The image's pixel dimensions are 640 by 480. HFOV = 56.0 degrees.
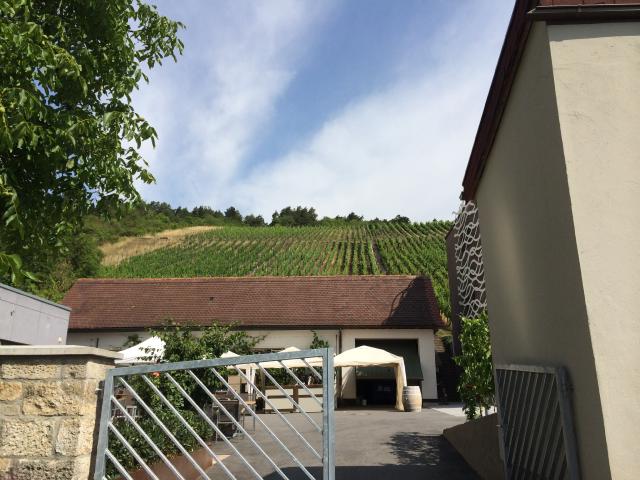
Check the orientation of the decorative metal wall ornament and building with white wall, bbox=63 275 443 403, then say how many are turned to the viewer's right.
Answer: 0

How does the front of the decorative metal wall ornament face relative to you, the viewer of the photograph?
facing the viewer and to the left of the viewer

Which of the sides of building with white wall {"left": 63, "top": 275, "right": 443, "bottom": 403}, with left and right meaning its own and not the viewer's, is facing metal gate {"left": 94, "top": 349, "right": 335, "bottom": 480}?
front

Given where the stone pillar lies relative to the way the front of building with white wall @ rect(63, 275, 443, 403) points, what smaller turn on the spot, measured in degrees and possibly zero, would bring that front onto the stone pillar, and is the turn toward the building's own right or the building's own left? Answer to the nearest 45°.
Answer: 0° — it already faces it

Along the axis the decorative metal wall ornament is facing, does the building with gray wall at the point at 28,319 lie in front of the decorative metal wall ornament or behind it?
in front

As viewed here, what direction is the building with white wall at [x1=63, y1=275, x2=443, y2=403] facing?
toward the camera

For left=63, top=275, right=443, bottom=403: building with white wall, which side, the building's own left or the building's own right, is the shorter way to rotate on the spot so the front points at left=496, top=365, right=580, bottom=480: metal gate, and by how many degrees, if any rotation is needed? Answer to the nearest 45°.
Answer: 0° — it already faces it

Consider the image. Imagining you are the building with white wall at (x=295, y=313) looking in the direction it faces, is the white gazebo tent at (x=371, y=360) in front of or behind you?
in front

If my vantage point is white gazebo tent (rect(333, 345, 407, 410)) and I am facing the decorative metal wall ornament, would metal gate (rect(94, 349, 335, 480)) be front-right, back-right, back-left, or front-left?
front-right

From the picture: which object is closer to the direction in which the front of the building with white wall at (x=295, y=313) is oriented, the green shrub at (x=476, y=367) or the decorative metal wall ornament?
the green shrub

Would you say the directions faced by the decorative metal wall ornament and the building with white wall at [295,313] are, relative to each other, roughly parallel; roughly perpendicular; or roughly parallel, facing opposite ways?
roughly perpendicular

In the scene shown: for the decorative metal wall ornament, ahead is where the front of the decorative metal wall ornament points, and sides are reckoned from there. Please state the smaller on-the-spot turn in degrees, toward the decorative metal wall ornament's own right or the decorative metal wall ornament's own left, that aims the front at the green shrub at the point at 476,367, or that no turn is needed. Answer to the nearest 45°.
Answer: approximately 45° to the decorative metal wall ornament's own left

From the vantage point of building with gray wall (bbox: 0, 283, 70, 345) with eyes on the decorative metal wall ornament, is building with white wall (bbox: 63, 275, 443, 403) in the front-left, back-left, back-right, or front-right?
front-left

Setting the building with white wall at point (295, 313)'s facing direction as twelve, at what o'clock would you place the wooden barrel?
The wooden barrel is roughly at 11 o'clock from the building with white wall.

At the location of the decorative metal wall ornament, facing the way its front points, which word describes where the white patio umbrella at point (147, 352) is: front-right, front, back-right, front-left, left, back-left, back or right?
front
